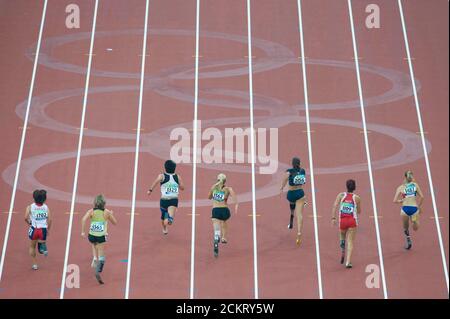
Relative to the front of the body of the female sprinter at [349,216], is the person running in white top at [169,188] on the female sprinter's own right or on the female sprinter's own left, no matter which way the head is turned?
on the female sprinter's own left

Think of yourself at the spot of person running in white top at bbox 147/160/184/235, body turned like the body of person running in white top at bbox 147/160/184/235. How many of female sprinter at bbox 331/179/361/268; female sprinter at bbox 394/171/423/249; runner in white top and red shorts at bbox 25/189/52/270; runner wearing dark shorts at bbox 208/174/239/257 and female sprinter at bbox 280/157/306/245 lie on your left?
1

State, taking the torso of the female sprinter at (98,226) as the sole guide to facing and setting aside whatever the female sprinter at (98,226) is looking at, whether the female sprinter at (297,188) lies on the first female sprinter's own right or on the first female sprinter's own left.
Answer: on the first female sprinter's own right

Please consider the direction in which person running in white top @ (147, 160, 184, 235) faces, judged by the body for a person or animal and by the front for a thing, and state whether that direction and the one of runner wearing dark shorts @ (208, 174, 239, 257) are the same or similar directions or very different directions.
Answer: same or similar directions

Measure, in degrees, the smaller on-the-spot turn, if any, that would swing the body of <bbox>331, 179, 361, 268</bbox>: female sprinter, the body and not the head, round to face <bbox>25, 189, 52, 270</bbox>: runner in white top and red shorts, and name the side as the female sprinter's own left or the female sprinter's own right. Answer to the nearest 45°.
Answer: approximately 90° to the female sprinter's own left

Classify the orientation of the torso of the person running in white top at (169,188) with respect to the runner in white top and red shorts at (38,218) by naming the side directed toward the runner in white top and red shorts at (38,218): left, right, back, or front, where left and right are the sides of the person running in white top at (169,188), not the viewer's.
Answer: left

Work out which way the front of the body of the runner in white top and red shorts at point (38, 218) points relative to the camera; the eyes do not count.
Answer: away from the camera

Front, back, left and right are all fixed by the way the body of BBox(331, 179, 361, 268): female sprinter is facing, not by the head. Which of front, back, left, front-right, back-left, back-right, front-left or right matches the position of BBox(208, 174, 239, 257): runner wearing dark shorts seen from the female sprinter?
left

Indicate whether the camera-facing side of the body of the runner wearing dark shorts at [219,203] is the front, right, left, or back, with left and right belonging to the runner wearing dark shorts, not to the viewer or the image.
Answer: back

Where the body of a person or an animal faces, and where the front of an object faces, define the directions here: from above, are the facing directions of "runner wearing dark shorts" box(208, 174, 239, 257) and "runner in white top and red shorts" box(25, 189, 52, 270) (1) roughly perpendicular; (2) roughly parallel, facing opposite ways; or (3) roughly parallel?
roughly parallel
